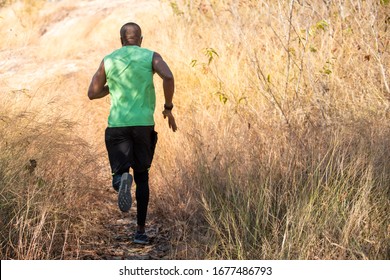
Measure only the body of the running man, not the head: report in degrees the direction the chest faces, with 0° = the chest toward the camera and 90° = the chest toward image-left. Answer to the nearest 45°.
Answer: approximately 180°

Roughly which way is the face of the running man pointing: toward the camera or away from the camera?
away from the camera
